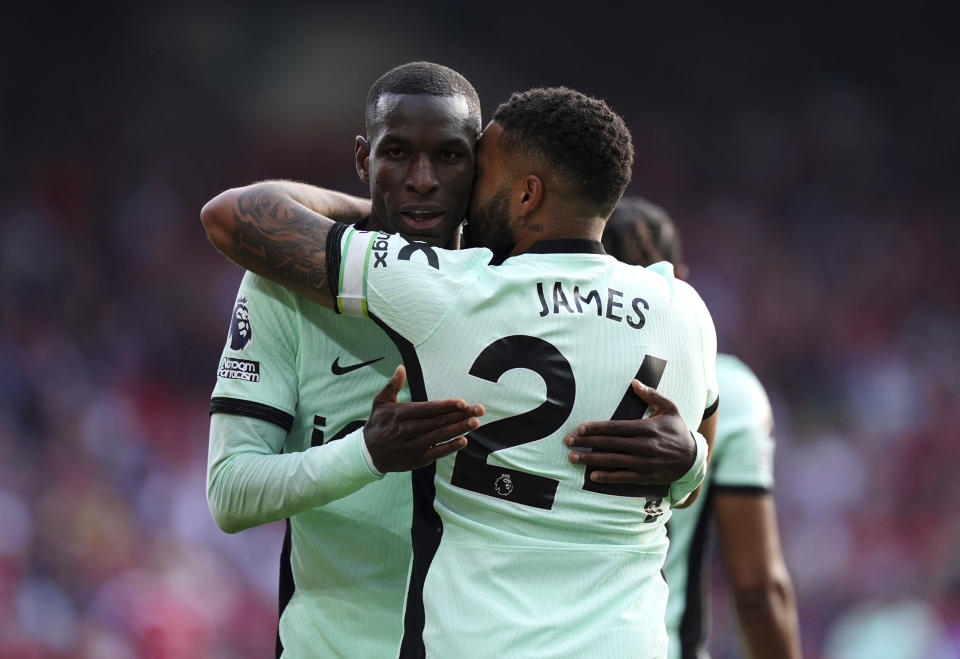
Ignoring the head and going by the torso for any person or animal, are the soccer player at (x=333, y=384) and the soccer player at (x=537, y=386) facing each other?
yes

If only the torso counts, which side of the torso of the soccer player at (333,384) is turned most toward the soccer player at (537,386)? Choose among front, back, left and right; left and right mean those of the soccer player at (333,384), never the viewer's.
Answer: front

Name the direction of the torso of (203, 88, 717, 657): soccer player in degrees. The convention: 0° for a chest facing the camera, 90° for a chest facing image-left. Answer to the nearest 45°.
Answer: approximately 135°

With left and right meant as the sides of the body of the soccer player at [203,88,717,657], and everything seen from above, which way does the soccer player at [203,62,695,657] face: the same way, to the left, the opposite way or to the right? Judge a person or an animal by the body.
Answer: the opposite way

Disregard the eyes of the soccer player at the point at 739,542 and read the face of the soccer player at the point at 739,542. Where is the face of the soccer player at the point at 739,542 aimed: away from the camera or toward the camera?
away from the camera

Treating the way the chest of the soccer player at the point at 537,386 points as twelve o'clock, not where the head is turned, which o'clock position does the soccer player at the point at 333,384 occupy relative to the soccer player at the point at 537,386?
the soccer player at the point at 333,384 is roughly at 12 o'clock from the soccer player at the point at 537,386.

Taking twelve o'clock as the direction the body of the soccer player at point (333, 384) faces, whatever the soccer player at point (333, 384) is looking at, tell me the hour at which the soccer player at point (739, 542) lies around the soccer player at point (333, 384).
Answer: the soccer player at point (739, 542) is roughly at 9 o'clock from the soccer player at point (333, 384).

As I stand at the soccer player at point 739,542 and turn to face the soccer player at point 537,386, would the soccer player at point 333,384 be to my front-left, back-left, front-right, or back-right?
front-right

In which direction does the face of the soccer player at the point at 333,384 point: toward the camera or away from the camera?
toward the camera

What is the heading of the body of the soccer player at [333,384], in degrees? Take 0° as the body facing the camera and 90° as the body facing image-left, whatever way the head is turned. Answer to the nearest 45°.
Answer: approximately 315°
